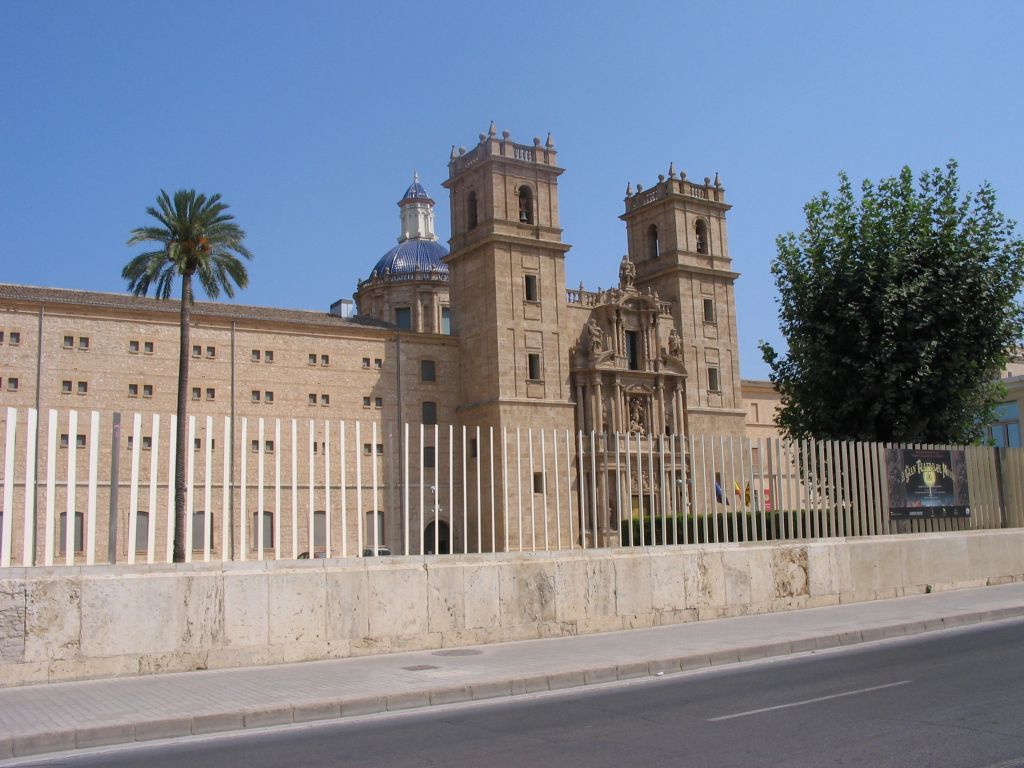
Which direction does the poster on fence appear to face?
toward the camera

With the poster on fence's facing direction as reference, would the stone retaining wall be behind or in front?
in front

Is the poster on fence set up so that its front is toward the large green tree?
no
